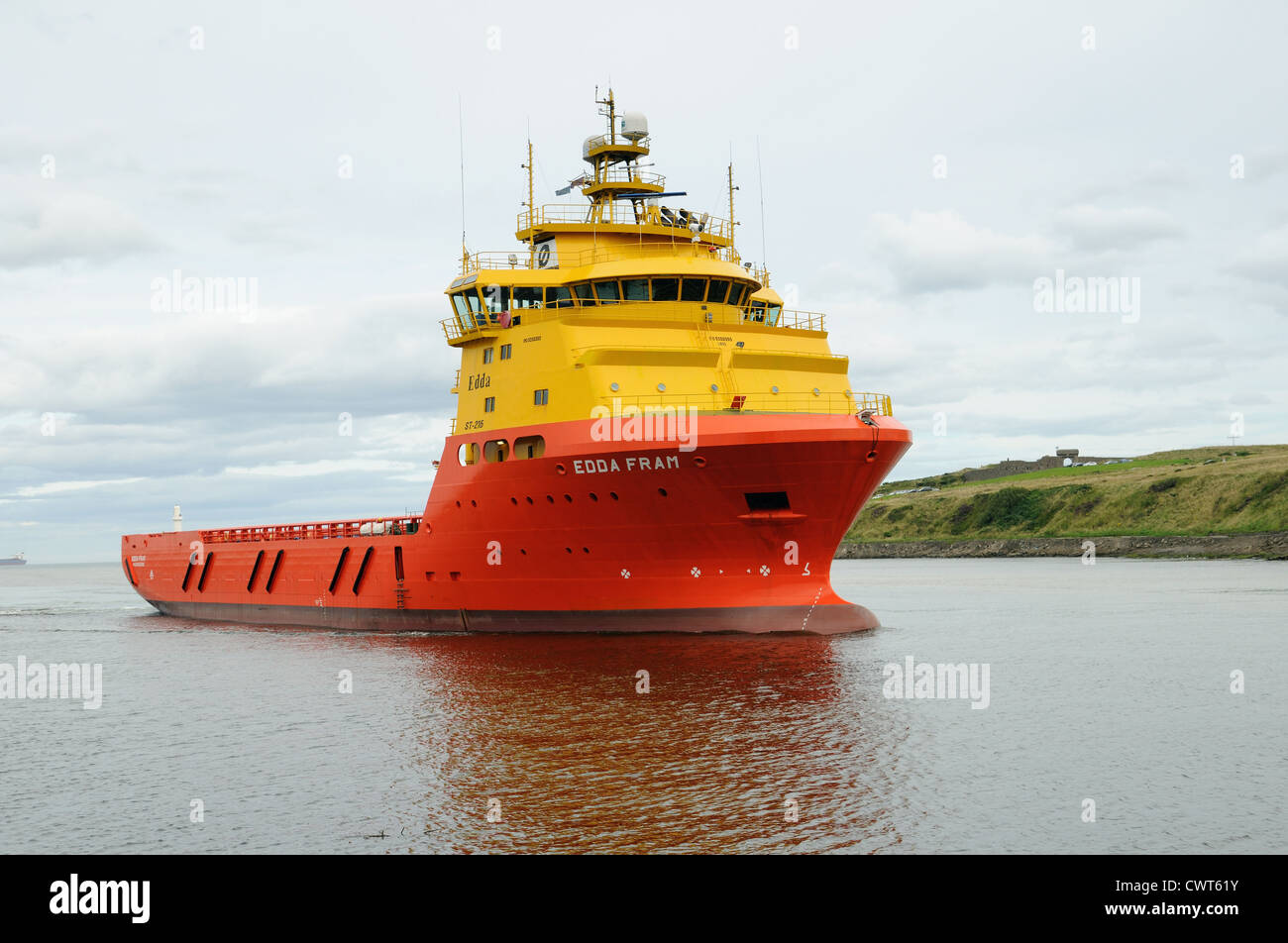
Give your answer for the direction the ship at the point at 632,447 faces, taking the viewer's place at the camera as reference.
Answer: facing the viewer and to the right of the viewer
